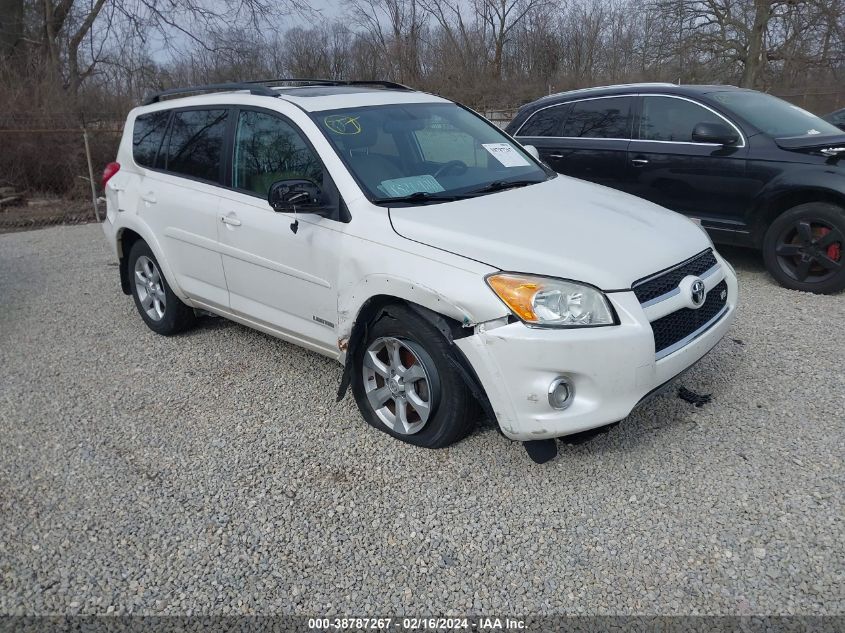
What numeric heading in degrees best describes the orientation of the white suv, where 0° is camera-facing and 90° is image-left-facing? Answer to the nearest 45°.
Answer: approximately 315°

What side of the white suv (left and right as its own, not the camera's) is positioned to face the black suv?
left

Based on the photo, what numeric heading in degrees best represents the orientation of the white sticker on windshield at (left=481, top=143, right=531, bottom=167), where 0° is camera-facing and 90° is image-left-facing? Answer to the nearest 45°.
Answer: approximately 315°

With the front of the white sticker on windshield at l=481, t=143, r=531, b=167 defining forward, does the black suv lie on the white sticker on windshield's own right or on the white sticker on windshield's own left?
on the white sticker on windshield's own left
